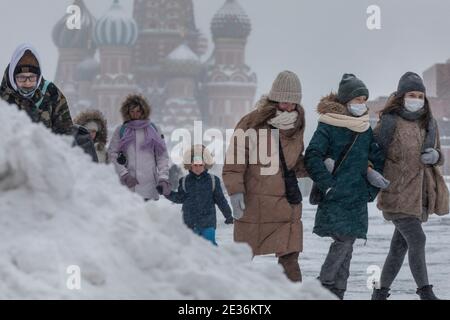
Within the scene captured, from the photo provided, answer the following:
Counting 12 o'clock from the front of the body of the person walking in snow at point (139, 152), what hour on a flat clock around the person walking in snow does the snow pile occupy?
The snow pile is roughly at 12 o'clock from the person walking in snow.

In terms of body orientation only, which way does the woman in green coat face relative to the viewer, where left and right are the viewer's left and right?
facing the viewer and to the right of the viewer

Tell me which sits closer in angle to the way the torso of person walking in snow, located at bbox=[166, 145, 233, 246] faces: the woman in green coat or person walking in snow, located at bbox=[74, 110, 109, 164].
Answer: the woman in green coat

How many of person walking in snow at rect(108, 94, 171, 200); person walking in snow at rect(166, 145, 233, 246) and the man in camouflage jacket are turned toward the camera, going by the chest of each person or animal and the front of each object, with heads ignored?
3

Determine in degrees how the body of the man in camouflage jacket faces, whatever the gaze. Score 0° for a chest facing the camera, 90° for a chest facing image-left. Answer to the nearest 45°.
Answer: approximately 0°

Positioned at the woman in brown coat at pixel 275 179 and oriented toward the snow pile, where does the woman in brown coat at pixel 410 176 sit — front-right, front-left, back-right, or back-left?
back-left

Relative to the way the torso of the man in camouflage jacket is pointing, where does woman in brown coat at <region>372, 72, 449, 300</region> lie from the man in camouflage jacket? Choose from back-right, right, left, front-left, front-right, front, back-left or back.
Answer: left

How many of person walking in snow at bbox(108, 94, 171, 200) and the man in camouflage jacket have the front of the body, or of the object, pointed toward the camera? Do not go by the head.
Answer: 2

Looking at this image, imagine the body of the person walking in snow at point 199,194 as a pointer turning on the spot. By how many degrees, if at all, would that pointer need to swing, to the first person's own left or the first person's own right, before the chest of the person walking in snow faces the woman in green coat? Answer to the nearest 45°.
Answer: approximately 45° to the first person's own left
